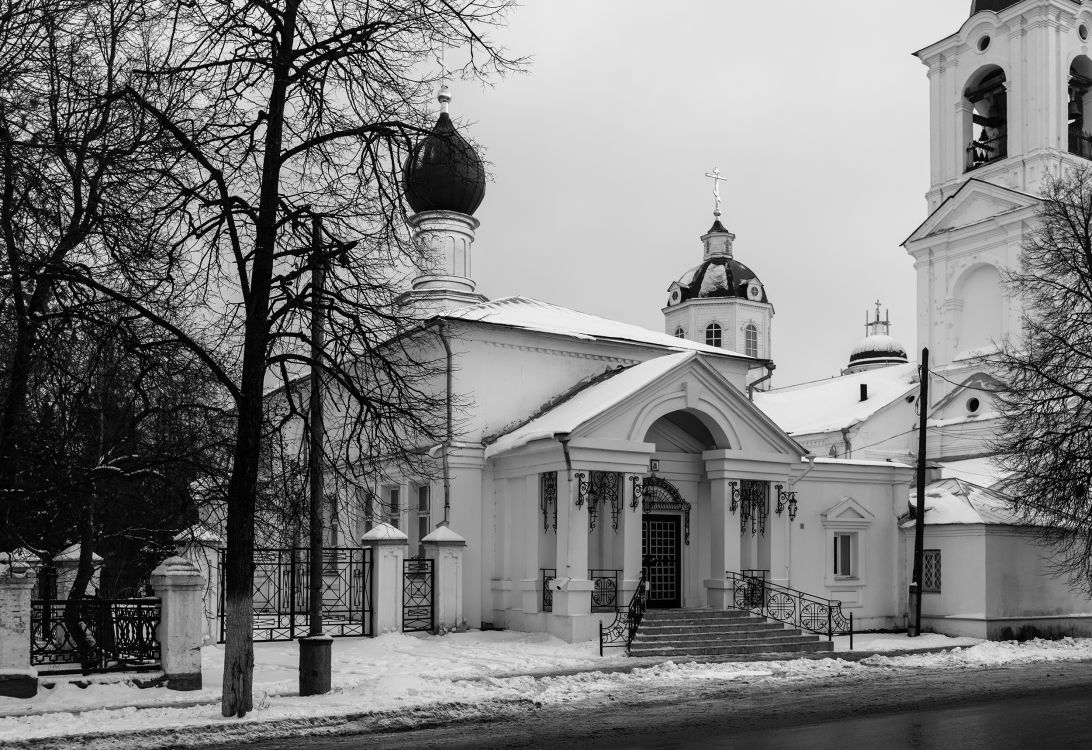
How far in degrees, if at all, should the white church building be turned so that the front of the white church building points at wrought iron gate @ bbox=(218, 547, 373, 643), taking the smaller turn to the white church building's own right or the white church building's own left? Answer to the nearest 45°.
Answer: approximately 135° to the white church building's own right

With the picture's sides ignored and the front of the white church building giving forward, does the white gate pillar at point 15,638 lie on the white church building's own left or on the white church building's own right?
on the white church building's own right

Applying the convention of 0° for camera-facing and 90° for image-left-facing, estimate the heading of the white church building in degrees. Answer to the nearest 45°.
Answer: approximately 315°

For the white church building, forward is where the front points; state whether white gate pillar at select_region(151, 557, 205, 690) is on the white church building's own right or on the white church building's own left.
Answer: on the white church building's own right

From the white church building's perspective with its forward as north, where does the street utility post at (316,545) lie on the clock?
The street utility post is roughly at 2 o'clock from the white church building.

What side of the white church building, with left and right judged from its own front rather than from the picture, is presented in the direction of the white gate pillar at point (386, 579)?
right
